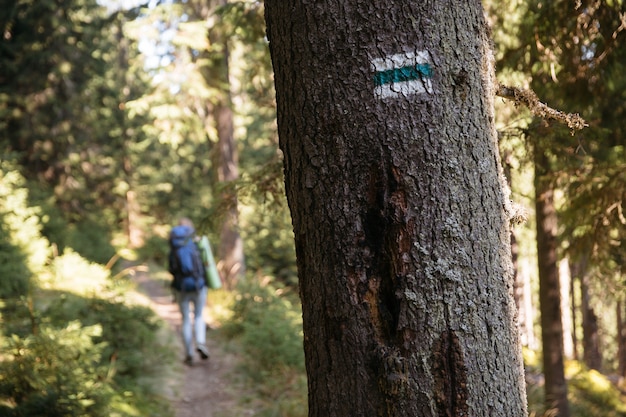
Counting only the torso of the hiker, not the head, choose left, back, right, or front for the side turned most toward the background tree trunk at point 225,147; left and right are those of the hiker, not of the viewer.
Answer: front

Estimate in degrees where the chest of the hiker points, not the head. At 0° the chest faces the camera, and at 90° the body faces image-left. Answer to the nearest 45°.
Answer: approximately 180°

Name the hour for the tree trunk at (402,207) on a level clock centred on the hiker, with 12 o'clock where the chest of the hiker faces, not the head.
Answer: The tree trunk is roughly at 6 o'clock from the hiker.

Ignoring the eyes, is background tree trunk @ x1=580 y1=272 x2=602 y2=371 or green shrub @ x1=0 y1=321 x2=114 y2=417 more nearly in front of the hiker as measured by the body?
the background tree trunk

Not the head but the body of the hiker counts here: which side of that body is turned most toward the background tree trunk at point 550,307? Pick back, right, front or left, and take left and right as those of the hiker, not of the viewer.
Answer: right

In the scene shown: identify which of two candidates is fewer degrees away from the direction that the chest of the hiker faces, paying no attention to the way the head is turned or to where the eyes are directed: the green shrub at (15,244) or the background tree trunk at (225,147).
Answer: the background tree trunk

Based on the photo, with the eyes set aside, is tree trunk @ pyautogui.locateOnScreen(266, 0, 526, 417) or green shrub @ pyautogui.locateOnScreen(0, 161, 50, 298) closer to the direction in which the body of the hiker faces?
the green shrub

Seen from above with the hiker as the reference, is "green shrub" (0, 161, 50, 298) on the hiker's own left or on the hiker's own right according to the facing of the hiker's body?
on the hiker's own left

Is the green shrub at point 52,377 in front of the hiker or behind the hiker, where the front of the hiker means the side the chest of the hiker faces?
behind
